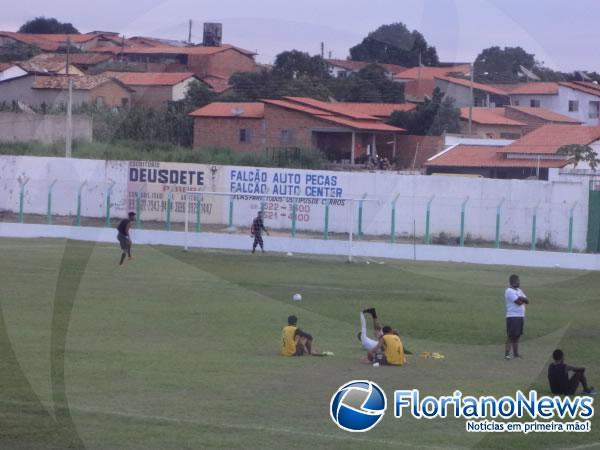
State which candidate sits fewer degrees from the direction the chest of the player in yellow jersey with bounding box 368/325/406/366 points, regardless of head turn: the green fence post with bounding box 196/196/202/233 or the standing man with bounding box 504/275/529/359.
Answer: the green fence post

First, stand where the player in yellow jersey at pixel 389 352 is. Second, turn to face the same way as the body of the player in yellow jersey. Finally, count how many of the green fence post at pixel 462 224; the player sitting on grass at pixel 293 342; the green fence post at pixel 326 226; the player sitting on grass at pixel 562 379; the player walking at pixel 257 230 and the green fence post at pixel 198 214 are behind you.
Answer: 1

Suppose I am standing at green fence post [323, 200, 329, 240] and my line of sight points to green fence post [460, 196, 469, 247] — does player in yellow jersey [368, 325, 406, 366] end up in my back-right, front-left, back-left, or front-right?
front-right

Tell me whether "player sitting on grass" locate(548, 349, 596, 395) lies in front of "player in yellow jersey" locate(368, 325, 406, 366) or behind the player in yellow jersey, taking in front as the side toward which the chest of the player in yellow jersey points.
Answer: behind

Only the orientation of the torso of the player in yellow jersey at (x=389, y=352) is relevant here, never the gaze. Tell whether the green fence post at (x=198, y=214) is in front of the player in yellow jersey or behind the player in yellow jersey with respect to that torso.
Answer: in front

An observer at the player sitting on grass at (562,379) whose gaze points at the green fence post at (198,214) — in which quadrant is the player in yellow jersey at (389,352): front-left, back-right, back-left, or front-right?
front-left

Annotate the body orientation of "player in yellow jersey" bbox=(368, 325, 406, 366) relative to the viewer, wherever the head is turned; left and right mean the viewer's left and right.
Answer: facing away from the viewer and to the left of the viewer

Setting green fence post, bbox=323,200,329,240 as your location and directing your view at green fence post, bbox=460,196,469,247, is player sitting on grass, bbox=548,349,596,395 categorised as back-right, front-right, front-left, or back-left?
front-right

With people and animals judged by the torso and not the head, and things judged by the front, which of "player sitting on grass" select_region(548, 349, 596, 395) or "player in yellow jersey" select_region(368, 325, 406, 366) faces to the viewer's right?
the player sitting on grass

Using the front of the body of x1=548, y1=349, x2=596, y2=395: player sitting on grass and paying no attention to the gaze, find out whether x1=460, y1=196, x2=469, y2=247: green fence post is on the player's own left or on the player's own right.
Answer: on the player's own left

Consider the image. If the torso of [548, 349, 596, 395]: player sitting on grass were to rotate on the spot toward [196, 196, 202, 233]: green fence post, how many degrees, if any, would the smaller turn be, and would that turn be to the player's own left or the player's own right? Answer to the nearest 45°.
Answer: approximately 135° to the player's own left

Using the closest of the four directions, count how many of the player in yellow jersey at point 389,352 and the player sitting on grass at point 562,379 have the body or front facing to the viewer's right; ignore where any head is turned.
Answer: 1

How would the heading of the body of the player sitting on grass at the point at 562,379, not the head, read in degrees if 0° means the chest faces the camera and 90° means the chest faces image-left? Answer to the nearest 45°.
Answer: approximately 270°
